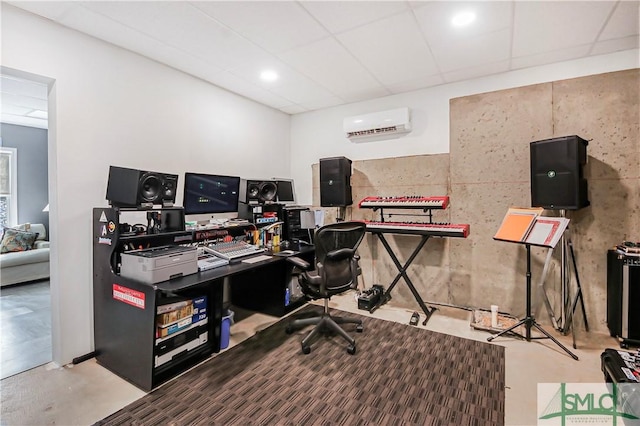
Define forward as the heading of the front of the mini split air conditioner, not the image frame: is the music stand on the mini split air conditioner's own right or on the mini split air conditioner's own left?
on the mini split air conditioner's own left

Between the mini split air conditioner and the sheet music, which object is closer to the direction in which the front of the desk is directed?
the sheet music

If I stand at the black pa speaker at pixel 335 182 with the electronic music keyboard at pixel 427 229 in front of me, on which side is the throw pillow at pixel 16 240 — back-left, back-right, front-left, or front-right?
back-right

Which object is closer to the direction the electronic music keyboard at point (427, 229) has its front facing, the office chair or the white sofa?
the office chair

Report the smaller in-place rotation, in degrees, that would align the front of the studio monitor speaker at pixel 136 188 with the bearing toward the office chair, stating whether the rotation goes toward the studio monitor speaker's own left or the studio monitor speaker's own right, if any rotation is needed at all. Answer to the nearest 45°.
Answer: approximately 45° to the studio monitor speaker's own left

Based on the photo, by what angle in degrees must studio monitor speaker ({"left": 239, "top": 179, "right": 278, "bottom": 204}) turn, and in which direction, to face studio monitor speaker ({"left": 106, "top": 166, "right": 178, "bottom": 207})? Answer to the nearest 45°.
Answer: approximately 90° to its right

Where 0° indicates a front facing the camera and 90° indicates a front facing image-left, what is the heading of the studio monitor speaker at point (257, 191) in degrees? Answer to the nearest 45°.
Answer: approximately 315°

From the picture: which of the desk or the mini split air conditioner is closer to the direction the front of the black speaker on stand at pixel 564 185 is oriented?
the desk

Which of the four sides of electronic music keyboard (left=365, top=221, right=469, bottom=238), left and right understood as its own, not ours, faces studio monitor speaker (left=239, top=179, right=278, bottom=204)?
right
